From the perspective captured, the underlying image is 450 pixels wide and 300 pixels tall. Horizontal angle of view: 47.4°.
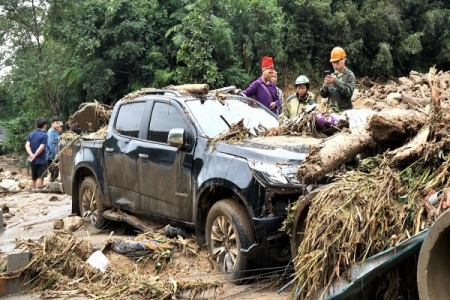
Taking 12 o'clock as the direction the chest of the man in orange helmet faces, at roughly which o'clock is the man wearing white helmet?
The man wearing white helmet is roughly at 3 o'clock from the man in orange helmet.

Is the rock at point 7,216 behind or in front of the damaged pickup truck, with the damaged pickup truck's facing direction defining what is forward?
behind

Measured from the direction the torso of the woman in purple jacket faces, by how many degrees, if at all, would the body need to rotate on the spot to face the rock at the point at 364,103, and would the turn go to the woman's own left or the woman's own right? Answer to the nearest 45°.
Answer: approximately 135° to the woman's own left

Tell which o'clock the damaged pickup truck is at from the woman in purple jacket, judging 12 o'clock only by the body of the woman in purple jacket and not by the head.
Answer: The damaged pickup truck is roughly at 2 o'clock from the woman in purple jacket.

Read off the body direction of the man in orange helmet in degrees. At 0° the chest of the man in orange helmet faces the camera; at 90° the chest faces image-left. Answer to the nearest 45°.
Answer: approximately 45°

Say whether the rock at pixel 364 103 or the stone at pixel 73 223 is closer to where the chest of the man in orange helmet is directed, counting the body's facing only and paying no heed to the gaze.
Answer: the stone

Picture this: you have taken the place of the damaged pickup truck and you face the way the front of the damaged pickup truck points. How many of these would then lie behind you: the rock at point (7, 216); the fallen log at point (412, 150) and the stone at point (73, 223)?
2

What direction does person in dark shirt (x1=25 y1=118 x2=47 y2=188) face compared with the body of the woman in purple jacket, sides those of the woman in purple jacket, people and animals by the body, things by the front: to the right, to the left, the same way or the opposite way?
to the left

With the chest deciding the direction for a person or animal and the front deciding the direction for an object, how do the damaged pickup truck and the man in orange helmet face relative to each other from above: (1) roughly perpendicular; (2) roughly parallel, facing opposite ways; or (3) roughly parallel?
roughly perpendicular
